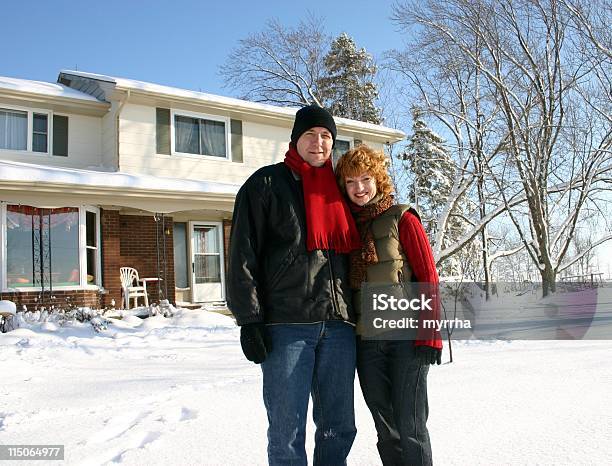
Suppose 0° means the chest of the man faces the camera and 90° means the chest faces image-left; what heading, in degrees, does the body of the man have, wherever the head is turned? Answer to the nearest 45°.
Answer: approximately 315°

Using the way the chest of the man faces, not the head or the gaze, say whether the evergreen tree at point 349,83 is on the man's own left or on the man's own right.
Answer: on the man's own left

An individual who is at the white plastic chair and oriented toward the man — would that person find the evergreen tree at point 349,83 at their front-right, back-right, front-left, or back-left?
back-left

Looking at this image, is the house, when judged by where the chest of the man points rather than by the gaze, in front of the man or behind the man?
behind

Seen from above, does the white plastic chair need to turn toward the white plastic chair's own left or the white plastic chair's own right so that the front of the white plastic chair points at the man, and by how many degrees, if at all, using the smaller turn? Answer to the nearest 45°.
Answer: approximately 45° to the white plastic chair's own right

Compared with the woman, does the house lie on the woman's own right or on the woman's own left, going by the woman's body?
on the woman's own right

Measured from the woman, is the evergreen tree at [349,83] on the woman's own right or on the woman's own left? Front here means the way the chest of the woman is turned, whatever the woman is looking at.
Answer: on the woman's own right

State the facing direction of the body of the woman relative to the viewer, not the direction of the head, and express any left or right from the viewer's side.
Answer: facing the viewer and to the left of the viewer

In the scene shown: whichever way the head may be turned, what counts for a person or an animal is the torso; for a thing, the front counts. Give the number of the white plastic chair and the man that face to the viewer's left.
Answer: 0

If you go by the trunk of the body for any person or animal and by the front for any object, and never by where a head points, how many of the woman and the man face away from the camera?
0

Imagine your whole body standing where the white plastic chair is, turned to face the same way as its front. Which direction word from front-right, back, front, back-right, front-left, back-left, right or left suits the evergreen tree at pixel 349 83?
left

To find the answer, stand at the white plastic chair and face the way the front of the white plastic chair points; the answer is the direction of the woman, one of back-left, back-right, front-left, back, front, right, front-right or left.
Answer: front-right

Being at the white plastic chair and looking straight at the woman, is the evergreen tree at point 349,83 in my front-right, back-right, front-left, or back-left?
back-left
